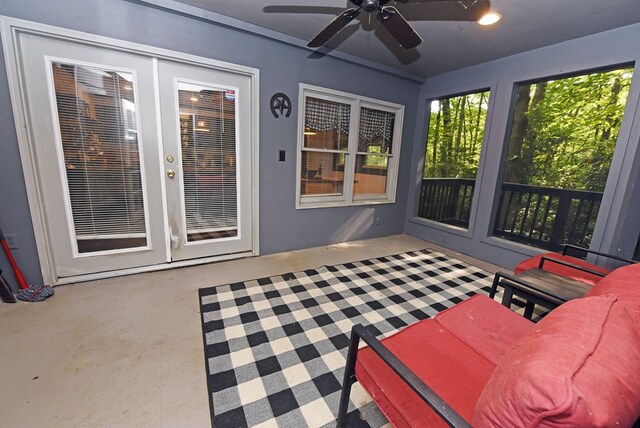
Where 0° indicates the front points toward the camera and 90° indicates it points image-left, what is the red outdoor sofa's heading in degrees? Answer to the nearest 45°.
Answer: approximately 135°

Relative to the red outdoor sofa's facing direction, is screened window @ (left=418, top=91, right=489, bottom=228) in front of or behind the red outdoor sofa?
in front

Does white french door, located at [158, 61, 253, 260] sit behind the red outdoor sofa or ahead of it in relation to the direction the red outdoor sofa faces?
ahead

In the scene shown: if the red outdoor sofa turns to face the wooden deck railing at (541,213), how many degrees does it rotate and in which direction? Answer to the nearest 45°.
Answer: approximately 45° to its right

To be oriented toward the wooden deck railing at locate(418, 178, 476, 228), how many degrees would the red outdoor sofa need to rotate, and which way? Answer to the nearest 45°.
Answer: approximately 45° to its right

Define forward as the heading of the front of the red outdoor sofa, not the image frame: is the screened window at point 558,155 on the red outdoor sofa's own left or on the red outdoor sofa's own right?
on the red outdoor sofa's own right

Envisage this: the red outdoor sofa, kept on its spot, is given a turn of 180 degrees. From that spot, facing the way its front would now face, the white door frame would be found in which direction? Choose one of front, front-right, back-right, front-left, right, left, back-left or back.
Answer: back-right

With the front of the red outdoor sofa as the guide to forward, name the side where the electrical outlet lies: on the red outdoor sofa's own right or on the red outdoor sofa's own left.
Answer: on the red outdoor sofa's own left

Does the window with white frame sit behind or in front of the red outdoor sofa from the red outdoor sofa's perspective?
in front

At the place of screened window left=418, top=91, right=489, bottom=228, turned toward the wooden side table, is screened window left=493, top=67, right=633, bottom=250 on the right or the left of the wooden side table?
left
